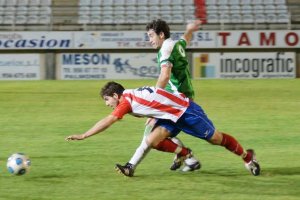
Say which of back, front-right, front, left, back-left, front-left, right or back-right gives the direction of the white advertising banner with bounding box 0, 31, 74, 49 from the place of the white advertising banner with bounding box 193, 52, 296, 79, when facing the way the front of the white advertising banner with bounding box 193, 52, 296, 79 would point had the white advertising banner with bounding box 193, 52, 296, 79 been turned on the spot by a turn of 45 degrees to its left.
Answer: back-right

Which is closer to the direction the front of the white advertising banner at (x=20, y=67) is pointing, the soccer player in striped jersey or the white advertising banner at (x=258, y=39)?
the soccer player in striped jersey

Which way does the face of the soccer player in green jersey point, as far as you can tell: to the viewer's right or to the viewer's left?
to the viewer's left

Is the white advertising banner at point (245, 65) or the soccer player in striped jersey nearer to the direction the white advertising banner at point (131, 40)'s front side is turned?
the soccer player in striped jersey

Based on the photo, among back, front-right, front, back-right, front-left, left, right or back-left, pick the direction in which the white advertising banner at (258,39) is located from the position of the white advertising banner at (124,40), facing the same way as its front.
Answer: left

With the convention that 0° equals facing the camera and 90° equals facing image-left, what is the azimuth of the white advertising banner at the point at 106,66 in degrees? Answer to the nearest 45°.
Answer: approximately 0°

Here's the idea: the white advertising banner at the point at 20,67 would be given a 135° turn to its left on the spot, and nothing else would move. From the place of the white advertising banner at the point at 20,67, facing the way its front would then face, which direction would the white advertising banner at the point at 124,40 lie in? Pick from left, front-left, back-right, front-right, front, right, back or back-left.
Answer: front-right

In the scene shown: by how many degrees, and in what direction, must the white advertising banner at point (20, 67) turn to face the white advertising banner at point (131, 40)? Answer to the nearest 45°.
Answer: approximately 90° to its left

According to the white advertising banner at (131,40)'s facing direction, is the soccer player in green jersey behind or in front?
in front

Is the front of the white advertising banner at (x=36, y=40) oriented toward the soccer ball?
yes
